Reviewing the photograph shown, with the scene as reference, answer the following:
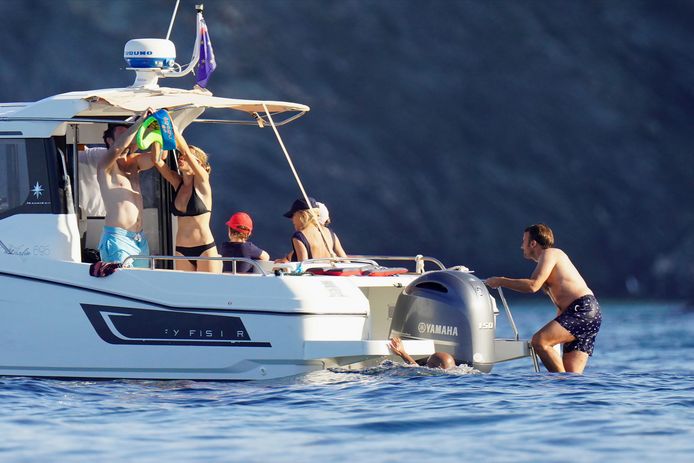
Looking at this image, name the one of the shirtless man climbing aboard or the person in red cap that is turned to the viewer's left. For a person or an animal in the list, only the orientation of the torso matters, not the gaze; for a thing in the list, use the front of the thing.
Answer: the shirtless man climbing aboard

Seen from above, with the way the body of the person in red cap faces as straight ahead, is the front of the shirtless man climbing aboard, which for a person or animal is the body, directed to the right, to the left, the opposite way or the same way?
to the left

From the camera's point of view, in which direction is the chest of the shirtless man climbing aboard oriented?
to the viewer's left

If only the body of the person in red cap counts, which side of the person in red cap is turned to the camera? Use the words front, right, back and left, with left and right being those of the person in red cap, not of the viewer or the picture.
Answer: back
